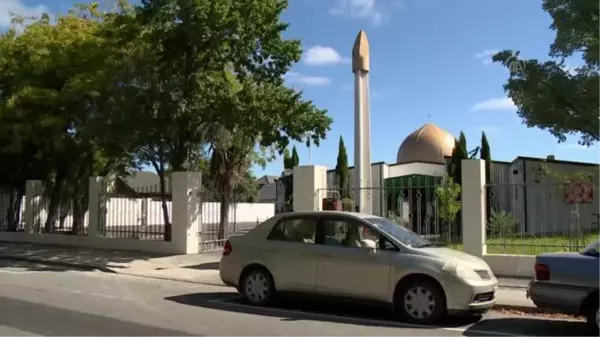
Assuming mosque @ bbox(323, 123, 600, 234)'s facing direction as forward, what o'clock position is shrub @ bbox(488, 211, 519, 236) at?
The shrub is roughly at 12 o'clock from the mosque.

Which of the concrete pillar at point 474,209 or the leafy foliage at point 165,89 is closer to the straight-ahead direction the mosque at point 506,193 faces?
the concrete pillar

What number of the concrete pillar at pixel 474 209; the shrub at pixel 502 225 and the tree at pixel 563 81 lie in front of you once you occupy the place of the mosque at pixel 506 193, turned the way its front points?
3

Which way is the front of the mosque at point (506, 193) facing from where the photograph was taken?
facing the viewer

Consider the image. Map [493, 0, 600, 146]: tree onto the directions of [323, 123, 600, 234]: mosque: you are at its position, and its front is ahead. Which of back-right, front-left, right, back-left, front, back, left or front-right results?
front

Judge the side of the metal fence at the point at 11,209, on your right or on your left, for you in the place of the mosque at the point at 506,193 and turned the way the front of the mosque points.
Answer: on your right

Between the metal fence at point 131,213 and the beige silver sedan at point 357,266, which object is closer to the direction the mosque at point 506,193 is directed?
the beige silver sedan

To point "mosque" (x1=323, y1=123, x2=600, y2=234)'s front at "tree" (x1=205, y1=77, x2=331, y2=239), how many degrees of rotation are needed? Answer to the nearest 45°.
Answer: approximately 45° to its right

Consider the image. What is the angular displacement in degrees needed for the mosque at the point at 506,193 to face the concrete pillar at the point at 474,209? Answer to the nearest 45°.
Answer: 0° — it already faces it

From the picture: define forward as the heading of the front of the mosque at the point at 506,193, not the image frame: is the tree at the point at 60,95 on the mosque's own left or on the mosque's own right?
on the mosque's own right

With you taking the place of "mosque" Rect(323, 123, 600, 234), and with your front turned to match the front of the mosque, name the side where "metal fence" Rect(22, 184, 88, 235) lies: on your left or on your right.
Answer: on your right

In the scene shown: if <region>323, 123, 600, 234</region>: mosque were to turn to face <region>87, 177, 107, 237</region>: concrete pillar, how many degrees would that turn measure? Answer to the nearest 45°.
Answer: approximately 45° to its right
